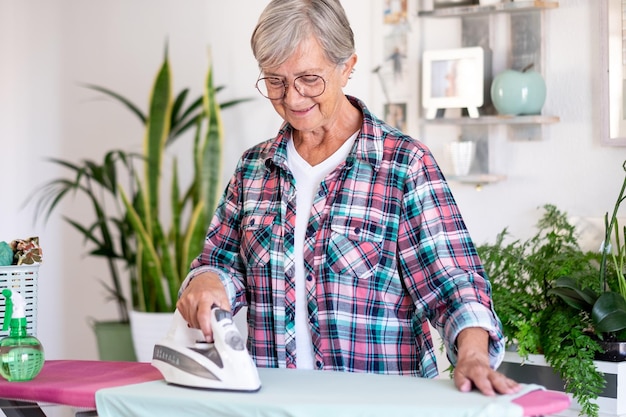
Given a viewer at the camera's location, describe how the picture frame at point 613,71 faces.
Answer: facing the viewer

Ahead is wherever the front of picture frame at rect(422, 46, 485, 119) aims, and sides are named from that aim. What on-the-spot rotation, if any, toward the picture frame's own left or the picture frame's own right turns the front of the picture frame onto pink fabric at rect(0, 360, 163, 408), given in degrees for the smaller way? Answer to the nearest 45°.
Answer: approximately 45° to the picture frame's own right

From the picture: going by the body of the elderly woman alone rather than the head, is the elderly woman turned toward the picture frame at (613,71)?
no

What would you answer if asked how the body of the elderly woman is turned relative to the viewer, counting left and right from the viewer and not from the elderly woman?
facing the viewer and to the left of the viewer

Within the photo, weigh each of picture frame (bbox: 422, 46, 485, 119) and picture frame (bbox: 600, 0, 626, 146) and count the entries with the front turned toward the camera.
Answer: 2

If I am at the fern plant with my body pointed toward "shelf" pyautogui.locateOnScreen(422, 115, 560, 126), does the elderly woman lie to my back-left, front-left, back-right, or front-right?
back-left

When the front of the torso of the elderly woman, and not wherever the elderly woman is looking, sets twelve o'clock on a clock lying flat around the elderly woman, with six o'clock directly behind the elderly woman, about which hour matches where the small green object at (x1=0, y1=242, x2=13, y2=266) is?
The small green object is roughly at 2 o'clock from the elderly woman.

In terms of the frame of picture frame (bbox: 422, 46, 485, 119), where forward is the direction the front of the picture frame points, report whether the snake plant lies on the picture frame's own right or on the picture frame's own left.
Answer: on the picture frame's own right

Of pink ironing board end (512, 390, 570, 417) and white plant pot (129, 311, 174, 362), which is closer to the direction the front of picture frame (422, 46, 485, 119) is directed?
the pink ironing board end

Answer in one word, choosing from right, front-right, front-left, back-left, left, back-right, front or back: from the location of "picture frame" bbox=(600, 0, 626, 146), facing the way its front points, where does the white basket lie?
front-right

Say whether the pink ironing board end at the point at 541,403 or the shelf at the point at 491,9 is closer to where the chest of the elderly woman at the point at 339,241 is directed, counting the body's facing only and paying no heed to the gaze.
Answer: the pink ironing board end

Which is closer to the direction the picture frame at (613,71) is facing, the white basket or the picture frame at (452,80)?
the white basket

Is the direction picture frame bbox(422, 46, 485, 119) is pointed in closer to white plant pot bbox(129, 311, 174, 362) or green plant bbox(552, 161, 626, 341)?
the green plant

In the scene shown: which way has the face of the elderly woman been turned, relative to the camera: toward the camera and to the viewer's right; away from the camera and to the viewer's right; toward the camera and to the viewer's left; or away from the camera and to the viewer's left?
toward the camera and to the viewer's left

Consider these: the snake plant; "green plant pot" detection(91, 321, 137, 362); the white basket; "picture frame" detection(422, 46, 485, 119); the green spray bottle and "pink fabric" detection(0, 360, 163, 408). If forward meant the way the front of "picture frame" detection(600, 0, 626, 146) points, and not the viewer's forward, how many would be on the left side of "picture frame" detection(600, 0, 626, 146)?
0

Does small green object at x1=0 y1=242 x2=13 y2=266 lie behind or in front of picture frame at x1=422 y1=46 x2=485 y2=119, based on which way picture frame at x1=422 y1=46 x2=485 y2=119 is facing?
in front
